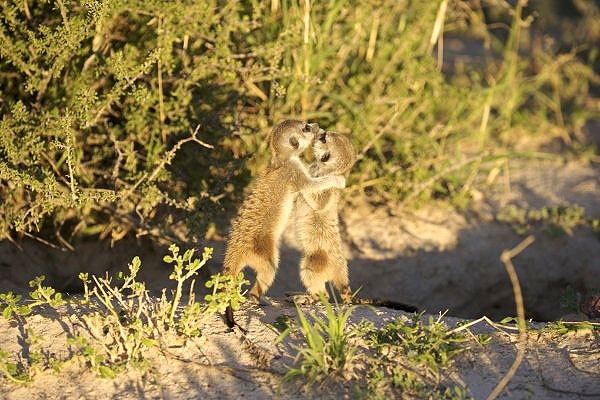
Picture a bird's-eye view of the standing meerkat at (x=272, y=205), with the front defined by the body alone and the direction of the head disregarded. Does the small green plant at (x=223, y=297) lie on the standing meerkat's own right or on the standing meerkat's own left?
on the standing meerkat's own right

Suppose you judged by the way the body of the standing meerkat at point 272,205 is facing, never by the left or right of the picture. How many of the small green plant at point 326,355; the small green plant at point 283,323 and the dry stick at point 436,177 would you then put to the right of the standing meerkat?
2

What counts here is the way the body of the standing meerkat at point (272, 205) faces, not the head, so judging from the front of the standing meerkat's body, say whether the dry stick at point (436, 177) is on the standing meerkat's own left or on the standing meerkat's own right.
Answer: on the standing meerkat's own left

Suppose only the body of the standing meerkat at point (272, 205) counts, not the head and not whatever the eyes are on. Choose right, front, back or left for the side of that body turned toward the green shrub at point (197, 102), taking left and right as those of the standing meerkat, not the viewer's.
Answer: left

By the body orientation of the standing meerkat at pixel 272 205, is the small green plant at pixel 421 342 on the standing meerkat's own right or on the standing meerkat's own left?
on the standing meerkat's own right

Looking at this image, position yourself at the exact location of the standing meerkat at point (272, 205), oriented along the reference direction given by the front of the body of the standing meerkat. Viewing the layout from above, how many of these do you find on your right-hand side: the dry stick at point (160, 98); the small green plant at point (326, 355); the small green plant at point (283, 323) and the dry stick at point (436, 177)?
2

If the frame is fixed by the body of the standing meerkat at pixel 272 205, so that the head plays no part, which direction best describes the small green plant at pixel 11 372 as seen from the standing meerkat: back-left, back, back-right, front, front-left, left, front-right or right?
back-right
